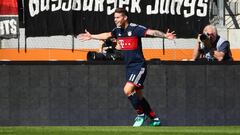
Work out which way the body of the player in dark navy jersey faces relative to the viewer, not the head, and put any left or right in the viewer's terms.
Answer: facing the viewer and to the left of the viewer

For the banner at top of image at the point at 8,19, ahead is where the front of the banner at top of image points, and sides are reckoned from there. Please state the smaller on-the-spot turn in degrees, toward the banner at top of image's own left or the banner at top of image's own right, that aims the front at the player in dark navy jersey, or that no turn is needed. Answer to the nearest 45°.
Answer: approximately 45° to the banner at top of image's own left

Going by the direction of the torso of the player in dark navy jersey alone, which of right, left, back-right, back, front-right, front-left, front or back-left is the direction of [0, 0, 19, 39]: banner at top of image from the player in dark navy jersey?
right

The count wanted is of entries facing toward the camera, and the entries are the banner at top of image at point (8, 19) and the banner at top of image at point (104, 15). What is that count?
2

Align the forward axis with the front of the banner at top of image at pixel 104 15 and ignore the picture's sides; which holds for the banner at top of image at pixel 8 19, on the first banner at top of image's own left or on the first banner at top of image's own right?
on the first banner at top of image's own right

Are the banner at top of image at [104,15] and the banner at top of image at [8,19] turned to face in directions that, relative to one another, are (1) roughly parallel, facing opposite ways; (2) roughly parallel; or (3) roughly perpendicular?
roughly parallel

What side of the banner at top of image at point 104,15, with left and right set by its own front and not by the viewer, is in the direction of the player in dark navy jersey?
front

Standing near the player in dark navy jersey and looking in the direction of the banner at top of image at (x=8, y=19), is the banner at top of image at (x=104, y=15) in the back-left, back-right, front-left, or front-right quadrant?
front-right

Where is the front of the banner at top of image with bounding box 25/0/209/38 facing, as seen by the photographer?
facing the viewer

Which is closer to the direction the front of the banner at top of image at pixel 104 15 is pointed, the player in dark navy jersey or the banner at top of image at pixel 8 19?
the player in dark navy jersey

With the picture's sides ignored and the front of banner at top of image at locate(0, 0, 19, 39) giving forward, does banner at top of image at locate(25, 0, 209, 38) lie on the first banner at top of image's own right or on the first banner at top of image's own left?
on the first banner at top of image's own left

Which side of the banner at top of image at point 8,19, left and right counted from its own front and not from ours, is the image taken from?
front
